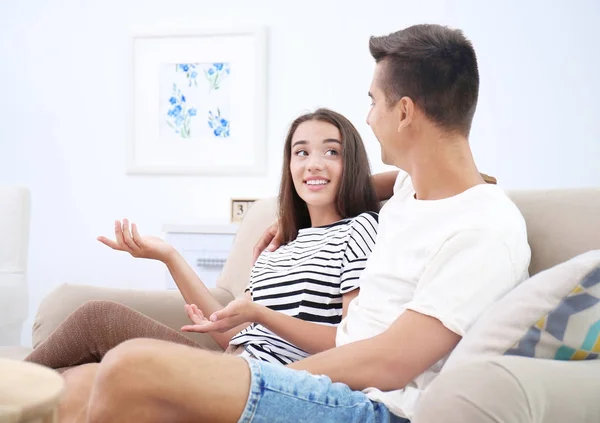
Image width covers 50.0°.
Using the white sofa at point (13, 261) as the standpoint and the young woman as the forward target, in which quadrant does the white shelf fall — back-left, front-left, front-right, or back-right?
front-left

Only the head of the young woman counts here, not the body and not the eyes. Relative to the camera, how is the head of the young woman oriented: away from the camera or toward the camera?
toward the camera

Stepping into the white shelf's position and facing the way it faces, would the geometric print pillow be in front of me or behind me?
in front

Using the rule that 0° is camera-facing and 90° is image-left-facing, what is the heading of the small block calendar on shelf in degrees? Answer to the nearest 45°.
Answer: approximately 0°

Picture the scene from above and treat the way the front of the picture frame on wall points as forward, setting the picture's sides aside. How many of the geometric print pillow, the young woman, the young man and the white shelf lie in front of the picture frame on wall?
4

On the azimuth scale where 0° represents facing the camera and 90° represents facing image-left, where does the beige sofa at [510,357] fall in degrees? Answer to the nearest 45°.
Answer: approximately 45°

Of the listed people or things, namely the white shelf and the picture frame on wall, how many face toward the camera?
2

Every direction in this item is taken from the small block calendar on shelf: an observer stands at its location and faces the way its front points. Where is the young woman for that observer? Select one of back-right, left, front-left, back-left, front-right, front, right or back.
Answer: front

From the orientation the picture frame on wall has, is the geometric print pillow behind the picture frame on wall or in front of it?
in front

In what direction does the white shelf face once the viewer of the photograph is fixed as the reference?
facing the viewer

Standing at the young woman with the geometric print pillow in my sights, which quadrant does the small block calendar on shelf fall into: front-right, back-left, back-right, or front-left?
back-left

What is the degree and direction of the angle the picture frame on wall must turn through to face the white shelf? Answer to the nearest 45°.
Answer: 0° — it already faces it

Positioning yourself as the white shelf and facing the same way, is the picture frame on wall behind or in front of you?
behind
